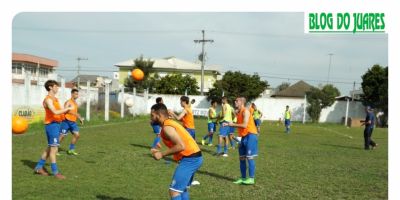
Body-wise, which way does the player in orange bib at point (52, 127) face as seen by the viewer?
to the viewer's right

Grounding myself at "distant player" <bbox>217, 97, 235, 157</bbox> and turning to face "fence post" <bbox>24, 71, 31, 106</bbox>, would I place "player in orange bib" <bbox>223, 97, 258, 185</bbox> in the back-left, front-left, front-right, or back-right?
back-left

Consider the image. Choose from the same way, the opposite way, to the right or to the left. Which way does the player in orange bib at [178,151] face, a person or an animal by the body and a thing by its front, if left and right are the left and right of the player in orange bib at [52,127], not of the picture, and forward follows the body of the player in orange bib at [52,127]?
the opposite way

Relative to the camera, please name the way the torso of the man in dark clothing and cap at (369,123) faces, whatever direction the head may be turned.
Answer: to the viewer's left

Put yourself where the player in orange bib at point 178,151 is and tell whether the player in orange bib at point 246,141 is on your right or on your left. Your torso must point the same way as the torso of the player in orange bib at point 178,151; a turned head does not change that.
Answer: on your right
